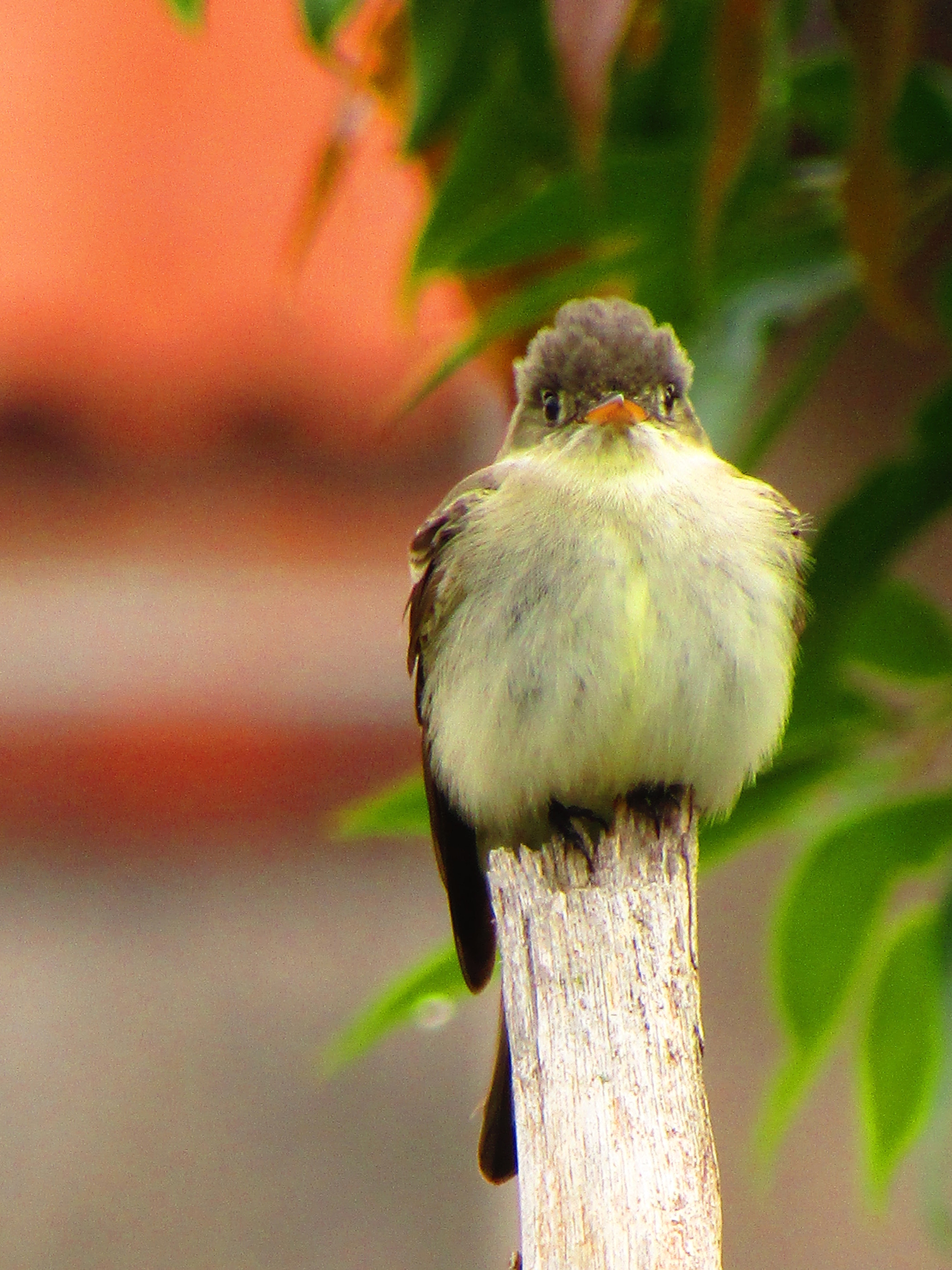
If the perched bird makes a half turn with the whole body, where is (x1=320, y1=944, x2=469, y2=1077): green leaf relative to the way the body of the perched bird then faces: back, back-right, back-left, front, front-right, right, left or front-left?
front-left

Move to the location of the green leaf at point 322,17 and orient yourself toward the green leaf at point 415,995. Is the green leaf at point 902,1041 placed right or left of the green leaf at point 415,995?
right

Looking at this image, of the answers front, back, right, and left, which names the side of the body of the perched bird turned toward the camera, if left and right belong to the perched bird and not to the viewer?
front

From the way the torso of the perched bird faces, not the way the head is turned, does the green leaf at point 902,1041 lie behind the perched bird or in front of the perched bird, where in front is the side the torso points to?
behind
